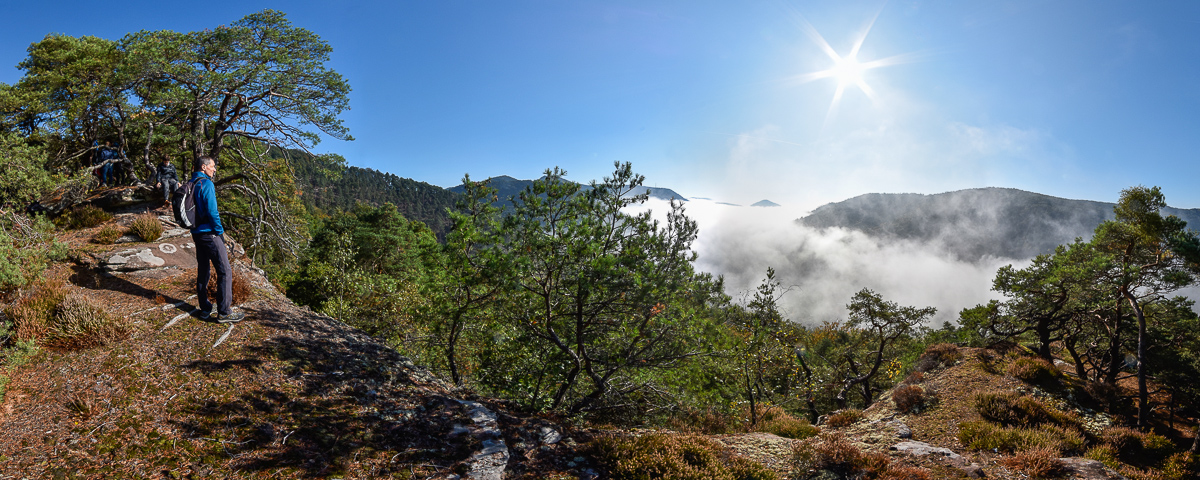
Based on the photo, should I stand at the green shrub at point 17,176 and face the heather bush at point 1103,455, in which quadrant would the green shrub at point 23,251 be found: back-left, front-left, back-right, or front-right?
front-right

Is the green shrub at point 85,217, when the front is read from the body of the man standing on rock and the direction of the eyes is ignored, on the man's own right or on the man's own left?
on the man's own left

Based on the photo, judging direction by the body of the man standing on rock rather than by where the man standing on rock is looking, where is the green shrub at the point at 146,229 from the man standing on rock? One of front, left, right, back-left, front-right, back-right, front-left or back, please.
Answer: left

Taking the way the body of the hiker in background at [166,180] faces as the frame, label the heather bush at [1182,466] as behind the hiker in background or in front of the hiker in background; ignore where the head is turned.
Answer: in front

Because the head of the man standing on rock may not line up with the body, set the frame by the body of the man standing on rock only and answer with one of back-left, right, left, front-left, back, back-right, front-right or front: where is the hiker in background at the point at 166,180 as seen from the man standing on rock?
left

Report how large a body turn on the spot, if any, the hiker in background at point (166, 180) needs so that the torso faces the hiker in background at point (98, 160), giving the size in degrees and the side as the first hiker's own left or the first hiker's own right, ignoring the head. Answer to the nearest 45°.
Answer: approximately 135° to the first hiker's own right

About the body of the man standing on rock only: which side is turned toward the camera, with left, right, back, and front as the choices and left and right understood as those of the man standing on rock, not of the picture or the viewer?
right

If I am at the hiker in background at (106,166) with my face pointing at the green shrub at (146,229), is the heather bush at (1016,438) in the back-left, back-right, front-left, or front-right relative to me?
front-left

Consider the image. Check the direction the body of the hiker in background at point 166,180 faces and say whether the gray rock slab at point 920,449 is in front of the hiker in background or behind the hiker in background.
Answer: in front

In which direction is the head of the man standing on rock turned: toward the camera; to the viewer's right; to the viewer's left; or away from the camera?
to the viewer's right
